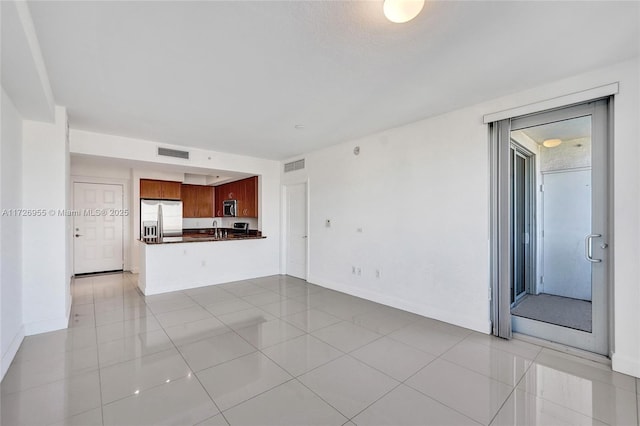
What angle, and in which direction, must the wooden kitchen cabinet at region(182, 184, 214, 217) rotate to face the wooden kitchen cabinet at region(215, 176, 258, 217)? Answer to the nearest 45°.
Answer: approximately 45° to its left

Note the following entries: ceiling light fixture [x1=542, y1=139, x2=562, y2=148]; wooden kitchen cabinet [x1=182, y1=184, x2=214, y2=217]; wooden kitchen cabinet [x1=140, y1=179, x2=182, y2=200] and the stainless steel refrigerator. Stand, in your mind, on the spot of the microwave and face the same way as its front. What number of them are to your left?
1

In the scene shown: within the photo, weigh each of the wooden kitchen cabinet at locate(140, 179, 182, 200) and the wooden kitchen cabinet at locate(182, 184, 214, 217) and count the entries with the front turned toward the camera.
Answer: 2

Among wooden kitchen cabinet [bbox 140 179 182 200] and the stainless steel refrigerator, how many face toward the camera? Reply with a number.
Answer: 2

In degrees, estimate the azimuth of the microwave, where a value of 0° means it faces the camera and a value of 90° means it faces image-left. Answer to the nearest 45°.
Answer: approximately 45°

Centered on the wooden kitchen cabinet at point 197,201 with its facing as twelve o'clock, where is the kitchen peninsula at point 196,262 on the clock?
The kitchen peninsula is roughly at 12 o'clock from the wooden kitchen cabinet.

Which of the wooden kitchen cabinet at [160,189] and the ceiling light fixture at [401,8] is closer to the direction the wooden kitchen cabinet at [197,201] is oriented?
the ceiling light fixture

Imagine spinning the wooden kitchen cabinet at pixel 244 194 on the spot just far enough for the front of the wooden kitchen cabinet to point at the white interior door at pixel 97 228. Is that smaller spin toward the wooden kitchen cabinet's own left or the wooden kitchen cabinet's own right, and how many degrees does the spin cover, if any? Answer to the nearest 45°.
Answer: approximately 45° to the wooden kitchen cabinet's own right

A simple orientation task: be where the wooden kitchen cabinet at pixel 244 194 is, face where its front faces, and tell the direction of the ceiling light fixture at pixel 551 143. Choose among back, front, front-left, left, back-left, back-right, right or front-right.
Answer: left

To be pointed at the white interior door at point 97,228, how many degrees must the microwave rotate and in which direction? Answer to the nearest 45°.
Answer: approximately 45° to its right

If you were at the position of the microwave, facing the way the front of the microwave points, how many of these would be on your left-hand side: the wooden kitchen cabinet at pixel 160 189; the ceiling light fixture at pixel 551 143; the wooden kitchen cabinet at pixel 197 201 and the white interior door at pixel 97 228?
1

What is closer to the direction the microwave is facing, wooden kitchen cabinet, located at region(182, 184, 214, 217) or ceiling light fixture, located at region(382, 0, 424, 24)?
the ceiling light fixture

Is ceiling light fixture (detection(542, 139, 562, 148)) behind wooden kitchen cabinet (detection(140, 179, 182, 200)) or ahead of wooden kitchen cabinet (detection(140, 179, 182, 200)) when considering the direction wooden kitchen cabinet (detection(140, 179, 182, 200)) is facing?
ahead
